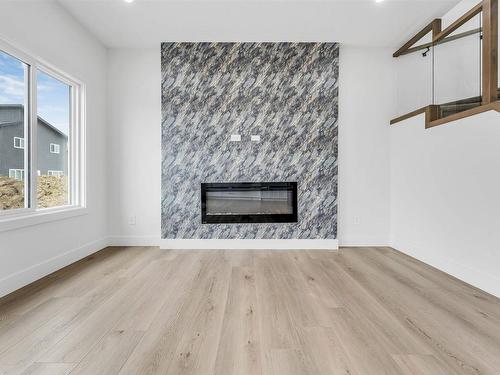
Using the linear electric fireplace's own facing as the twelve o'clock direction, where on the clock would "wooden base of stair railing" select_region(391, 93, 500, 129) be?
The wooden base of stair railing is roughly at 10 o'clock from the linear electric fireplace.

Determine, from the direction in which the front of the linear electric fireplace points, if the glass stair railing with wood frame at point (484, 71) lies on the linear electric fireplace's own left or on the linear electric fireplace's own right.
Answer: on the linear electric fireplace's own left

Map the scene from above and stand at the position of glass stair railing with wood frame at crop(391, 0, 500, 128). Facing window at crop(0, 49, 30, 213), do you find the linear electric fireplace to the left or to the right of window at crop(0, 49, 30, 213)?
right

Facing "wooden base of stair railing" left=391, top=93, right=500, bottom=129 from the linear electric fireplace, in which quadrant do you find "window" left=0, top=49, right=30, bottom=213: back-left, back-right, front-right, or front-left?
back-right

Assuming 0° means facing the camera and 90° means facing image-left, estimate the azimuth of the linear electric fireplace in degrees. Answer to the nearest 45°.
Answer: approximately 0°

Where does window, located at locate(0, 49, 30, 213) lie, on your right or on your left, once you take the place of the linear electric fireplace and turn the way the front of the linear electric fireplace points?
on your right
